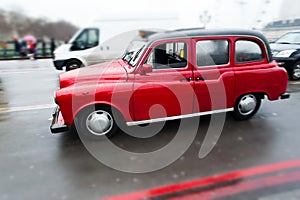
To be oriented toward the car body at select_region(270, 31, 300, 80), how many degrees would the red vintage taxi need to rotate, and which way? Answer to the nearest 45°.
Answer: approximately 135° to its right

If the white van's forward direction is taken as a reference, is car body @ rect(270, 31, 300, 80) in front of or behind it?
behind

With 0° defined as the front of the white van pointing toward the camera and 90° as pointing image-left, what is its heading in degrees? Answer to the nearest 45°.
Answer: approximately 90°

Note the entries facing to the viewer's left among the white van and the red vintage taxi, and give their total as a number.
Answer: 2

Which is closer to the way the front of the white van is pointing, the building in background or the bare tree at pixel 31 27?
the bare tree

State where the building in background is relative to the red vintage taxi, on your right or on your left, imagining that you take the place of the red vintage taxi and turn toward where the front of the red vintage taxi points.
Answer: on your right

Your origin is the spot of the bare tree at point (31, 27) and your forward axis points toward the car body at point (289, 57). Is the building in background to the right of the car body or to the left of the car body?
left

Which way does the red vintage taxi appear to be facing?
to the viewer's left

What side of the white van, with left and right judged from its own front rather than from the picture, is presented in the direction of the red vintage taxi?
left

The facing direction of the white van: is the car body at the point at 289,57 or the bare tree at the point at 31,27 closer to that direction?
the bare tree
